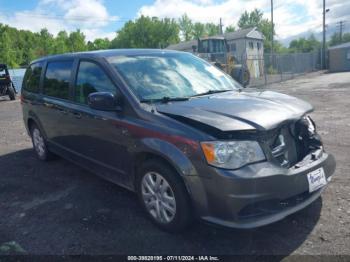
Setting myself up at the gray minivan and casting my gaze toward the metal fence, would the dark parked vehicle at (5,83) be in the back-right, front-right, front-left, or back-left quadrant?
front-left

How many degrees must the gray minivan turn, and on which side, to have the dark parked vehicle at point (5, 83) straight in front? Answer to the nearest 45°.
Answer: approximately 180°

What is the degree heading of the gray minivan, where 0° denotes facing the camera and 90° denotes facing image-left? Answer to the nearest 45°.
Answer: approximately 315°

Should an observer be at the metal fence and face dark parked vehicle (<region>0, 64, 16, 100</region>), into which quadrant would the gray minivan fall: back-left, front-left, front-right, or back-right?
front-left

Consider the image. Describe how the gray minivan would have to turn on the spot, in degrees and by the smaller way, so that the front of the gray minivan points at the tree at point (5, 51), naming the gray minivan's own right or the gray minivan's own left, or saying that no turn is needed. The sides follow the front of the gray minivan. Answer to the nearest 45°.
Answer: approximately 180°

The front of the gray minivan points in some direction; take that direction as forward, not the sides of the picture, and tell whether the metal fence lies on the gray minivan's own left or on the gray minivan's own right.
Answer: on the gray minivan's own left
